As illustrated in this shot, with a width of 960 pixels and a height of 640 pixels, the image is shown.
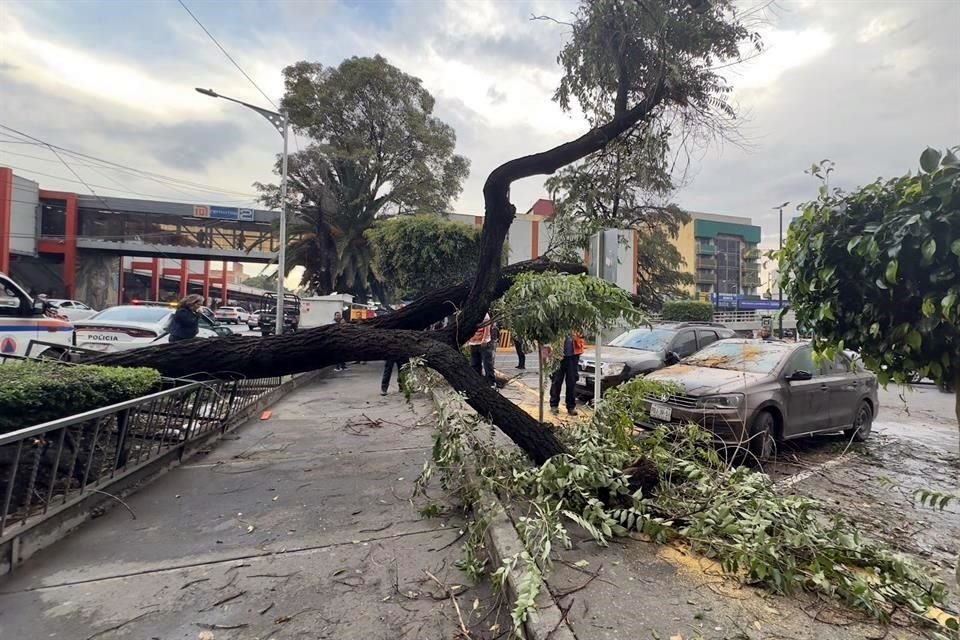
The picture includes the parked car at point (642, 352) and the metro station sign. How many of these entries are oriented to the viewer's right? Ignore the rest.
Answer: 0

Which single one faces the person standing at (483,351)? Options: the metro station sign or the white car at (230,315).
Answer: the metro station sign

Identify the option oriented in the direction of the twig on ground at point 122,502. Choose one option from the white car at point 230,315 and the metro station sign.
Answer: the metro station sign

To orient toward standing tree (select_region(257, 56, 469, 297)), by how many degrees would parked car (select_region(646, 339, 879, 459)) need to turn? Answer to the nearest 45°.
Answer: approximately 90° to its right

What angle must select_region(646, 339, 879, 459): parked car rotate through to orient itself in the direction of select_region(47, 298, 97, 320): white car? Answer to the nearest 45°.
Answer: approximately 45° to its right

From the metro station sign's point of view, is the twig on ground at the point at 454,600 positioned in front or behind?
in front

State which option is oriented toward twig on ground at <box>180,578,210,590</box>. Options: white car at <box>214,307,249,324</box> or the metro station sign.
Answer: the metro station sign

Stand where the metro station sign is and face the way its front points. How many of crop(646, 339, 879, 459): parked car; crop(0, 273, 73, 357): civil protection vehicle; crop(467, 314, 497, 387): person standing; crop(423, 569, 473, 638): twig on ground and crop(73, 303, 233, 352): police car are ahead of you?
5
